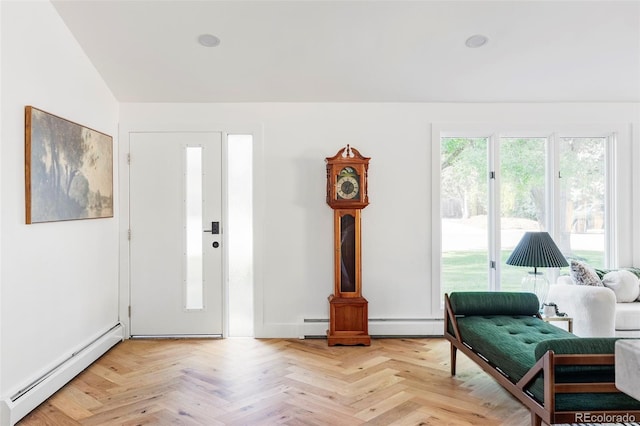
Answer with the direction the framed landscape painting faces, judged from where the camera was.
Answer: facing the viewer and to the right of the viewer

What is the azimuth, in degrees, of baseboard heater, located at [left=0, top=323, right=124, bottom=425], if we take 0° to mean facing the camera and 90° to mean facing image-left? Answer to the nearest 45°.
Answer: approximately 315°

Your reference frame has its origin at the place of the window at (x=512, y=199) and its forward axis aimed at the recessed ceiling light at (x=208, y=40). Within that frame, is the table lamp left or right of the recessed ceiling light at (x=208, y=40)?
left

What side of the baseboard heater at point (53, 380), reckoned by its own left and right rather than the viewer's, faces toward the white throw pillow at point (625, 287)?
front

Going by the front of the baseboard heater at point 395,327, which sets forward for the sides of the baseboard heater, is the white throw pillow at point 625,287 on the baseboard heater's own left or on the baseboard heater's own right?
on the baseboard heater's own left

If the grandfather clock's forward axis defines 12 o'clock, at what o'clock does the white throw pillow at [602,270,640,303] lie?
The white throw pillow is roughly at 9 o'clock from the grandfather clock.

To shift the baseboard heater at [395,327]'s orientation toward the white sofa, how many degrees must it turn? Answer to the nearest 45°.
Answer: approximately 90° to its left

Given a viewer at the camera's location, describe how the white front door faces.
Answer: facing the viewer

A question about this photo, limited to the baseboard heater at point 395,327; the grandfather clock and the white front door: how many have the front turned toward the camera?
3

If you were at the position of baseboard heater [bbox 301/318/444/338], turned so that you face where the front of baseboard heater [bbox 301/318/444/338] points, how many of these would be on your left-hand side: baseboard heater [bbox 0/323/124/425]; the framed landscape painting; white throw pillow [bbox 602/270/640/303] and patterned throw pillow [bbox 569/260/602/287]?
2

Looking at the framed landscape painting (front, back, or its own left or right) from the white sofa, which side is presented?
front
